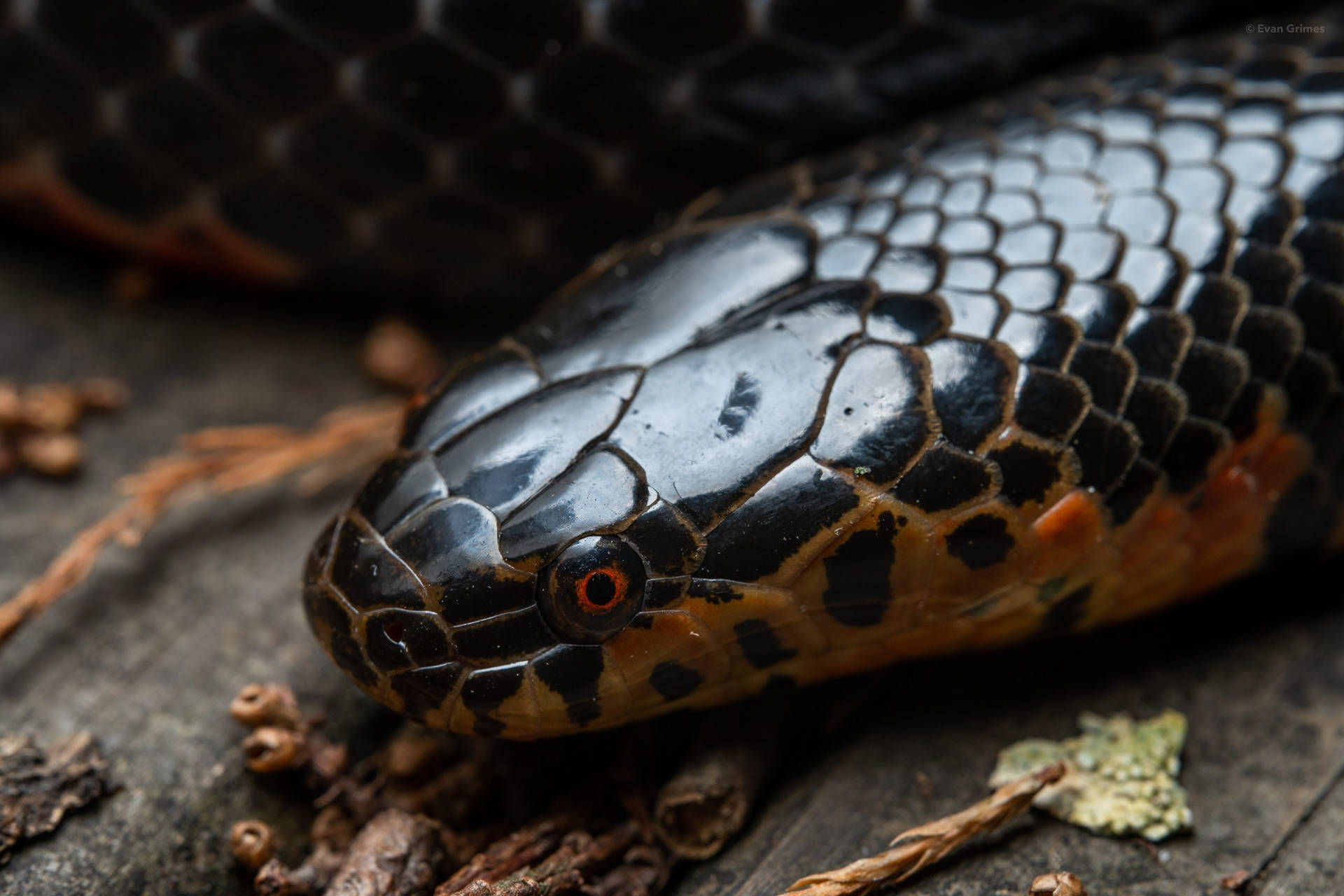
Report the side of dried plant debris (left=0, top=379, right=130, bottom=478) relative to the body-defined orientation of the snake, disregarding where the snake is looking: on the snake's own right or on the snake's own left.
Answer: on the snake's own right

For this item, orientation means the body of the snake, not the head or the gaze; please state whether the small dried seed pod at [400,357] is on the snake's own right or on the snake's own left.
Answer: on the snake's own right

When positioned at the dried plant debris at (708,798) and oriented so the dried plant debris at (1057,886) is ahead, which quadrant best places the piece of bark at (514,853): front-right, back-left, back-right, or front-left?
back-right

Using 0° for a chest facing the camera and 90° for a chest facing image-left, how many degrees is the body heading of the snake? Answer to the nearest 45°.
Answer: approximately 45°
